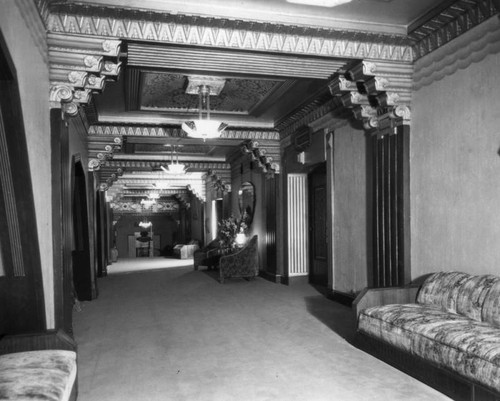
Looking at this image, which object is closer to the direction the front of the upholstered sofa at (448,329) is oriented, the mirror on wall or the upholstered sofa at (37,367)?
the upholstered sofa

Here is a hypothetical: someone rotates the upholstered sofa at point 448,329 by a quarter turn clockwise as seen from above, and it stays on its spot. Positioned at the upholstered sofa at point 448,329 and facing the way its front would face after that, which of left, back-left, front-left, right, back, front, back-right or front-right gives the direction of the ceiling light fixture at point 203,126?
front

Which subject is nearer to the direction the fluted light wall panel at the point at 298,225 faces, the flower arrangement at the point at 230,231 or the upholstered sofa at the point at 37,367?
the upholstered sofa

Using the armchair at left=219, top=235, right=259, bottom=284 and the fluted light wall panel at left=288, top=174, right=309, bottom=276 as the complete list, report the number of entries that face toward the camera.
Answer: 1

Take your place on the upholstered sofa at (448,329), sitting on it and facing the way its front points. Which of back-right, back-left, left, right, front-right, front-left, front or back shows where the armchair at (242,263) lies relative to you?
right

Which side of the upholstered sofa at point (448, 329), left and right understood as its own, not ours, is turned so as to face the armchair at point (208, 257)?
right

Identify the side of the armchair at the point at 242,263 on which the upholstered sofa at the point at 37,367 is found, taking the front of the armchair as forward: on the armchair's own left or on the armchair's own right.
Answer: on the armchair's own left

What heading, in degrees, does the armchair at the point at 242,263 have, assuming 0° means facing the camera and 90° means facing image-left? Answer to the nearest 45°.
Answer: approximately 90°

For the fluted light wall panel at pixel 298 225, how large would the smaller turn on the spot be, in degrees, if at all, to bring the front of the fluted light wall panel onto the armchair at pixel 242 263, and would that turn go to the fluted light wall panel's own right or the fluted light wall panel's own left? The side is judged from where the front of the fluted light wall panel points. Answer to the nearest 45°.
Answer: approximately 90° to the fluted light wall panel's own right

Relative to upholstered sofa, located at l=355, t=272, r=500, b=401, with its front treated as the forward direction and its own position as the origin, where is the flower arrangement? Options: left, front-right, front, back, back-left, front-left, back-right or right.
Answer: right

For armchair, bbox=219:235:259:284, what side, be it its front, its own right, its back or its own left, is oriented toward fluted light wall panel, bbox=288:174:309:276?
back

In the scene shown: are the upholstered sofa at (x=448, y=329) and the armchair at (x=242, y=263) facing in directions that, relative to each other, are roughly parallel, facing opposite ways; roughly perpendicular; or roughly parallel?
roughly parallel

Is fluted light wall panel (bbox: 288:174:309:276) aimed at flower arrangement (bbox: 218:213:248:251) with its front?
no

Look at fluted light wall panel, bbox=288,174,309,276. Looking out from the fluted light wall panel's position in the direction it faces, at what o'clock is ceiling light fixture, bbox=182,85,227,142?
The ceiling light fixture is roughly at 1 o'clock from the fluted light wall panel.

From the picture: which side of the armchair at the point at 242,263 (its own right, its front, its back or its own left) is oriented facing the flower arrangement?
right

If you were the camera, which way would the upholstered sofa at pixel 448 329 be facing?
facing the viewer and to the left of the viewer
